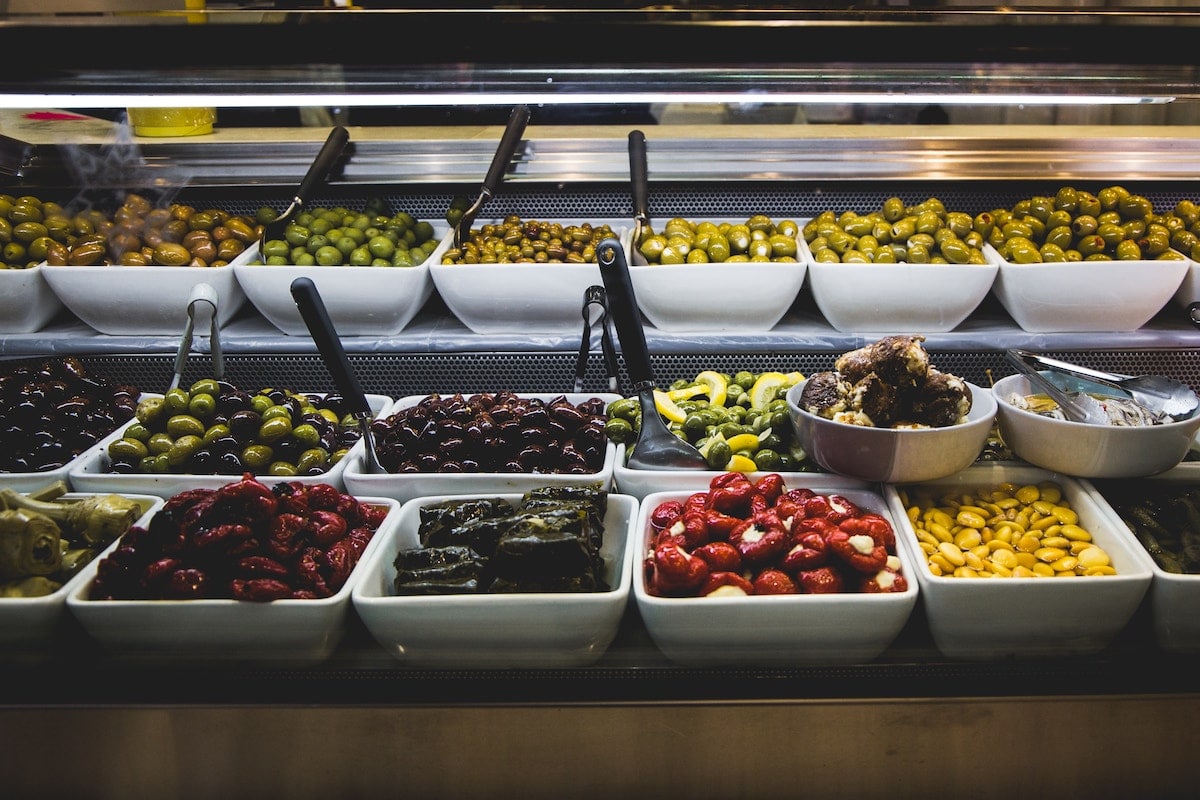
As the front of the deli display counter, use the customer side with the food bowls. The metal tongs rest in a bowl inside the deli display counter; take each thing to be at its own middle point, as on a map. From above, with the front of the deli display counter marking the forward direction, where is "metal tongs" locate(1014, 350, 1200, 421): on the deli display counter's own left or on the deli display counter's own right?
on the deli display counter's own left

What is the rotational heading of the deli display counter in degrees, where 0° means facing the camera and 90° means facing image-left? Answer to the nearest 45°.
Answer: approximately 0°
